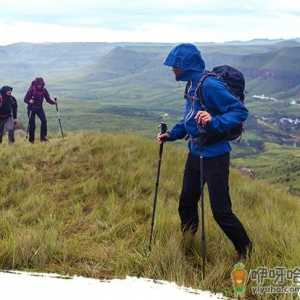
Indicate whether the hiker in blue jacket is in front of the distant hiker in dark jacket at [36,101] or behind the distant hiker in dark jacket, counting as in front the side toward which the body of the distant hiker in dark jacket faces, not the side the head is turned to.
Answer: in front

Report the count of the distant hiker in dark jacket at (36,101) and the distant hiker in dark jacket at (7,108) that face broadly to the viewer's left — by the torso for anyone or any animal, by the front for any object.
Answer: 0

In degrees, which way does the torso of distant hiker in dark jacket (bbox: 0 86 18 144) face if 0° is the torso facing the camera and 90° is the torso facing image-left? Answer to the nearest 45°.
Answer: approximately 315°

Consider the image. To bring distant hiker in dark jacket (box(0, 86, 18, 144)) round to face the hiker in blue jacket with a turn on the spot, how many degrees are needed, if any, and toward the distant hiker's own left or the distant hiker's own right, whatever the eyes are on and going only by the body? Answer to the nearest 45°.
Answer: approximately 45° to the distant hiker's own right

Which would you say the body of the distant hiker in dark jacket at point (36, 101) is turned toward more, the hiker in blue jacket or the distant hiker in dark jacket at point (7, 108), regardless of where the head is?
the hiker in blue jacket
